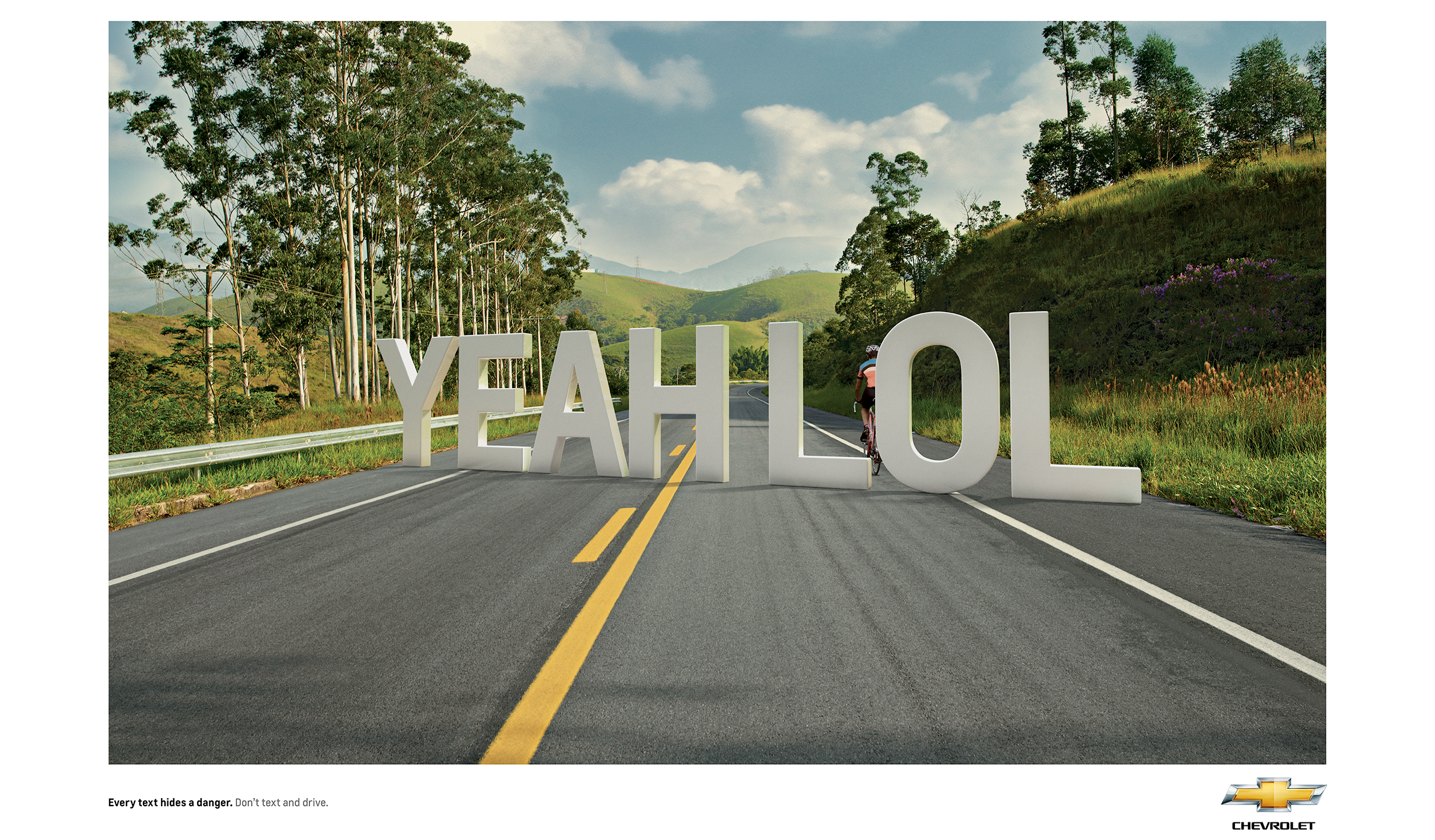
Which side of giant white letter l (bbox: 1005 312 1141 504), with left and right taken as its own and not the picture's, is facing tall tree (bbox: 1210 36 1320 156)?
back

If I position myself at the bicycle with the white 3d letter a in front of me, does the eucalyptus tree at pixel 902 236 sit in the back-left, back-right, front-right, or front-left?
back-right

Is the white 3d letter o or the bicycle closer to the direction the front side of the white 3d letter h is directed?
the white 3d letter o

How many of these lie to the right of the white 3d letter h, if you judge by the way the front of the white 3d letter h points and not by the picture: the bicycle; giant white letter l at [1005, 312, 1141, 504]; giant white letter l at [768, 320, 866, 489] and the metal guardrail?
1
